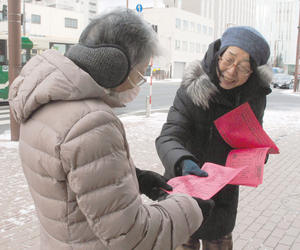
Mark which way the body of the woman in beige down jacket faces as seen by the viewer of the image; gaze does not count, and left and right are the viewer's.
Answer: facing away from the viewer and to the right of the viewer

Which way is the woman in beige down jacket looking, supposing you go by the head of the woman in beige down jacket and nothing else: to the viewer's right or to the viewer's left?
to the viewer's right

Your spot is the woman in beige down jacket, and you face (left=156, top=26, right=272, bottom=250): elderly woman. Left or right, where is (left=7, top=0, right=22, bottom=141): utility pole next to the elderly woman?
left

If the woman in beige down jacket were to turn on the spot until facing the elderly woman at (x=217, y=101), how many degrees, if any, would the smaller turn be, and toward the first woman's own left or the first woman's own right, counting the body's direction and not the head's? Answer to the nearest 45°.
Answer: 0° — they already face them

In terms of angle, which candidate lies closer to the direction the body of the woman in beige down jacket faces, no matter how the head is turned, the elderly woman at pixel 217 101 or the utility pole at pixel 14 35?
the elderly woman

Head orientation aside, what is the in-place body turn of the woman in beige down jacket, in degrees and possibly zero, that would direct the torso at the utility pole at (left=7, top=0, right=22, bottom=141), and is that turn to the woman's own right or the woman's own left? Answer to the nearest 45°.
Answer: approximately 45° to the woman's own left
